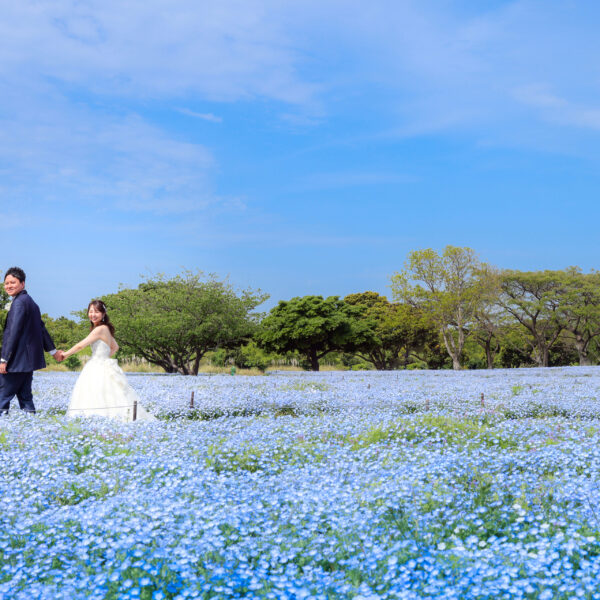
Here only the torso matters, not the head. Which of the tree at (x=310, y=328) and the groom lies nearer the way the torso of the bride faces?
the groom

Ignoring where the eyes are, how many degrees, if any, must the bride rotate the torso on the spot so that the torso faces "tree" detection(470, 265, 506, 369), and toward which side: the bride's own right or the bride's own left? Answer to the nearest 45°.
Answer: approximately 135° to the bride's own right

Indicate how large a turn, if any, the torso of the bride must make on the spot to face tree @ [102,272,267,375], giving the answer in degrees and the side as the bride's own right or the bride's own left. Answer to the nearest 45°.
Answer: approximately 90° to the bride's own right

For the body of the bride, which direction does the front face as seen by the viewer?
to the viewer's left

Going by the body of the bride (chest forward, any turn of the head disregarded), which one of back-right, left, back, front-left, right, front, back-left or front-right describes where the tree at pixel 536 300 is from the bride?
back-right

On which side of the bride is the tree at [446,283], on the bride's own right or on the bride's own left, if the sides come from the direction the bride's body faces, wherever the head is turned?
on the bride's own right

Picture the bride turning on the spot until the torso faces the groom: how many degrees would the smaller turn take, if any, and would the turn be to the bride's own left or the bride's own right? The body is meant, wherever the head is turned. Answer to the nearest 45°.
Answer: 0° — they already face them

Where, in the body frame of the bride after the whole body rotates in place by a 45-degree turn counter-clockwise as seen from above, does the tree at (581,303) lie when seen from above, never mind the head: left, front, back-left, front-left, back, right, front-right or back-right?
back
